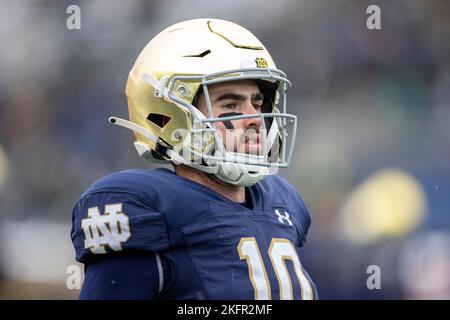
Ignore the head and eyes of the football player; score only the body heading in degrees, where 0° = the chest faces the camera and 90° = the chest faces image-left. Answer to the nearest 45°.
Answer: approximately 315°
